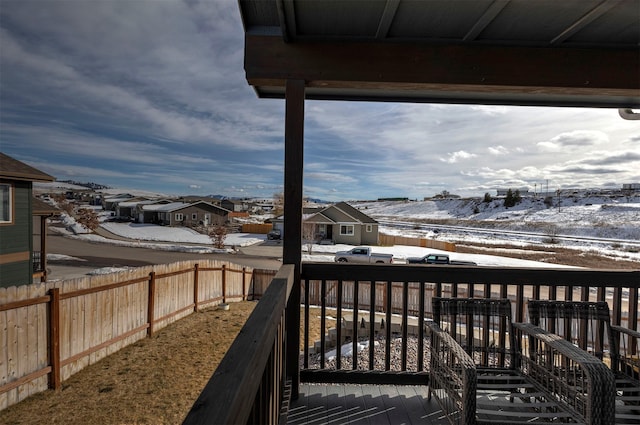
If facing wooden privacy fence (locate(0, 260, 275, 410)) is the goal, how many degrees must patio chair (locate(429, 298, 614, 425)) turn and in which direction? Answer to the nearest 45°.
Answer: approximately 135° to its right

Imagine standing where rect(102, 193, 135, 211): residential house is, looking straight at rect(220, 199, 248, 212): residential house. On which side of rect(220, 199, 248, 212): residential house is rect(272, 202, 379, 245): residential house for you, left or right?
right

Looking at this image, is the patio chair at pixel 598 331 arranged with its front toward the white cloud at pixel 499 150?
no

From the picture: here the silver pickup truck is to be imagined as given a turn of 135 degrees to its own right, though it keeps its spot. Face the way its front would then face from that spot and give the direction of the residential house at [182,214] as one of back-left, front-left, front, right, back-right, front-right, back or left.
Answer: left

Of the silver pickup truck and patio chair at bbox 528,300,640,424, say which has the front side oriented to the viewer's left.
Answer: the silver pickup truck

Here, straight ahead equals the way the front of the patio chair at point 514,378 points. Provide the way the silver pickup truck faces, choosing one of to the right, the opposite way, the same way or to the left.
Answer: to the right

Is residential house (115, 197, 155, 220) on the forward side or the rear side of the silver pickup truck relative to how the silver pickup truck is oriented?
on the forward side

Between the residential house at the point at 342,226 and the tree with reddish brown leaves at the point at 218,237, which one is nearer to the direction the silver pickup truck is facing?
the tree with reddish brown leaves

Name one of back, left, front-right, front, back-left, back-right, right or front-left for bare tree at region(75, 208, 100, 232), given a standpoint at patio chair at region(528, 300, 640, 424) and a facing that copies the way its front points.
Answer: back-right

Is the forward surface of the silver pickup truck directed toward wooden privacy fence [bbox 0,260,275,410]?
no

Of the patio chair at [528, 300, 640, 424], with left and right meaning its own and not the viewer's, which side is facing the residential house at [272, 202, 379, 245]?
back

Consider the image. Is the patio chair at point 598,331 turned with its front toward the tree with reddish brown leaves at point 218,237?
no

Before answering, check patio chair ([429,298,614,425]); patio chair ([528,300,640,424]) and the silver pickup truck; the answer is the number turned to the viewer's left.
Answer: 1

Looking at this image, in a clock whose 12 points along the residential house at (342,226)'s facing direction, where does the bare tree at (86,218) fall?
The bare tree is roughly at 2 o'clock from the residential house.

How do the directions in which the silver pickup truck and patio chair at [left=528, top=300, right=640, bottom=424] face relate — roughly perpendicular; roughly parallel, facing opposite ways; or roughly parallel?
roughly perpendicular

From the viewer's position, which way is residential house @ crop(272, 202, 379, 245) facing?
facing the viewer and to the left of the viewer
